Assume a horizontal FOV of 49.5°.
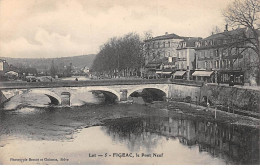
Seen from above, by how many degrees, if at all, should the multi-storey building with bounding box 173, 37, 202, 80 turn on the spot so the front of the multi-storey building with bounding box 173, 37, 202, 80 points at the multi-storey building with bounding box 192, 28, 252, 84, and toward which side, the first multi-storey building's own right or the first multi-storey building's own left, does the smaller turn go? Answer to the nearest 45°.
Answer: approximately 90° to the first multi-storey building's own left

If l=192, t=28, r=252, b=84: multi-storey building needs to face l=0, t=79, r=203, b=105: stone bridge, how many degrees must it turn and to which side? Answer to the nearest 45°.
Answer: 0° — it already faces it

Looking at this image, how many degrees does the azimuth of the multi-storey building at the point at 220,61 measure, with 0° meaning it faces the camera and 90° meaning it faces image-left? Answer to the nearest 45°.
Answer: approximately 45°

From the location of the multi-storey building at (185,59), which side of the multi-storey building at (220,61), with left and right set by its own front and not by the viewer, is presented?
right

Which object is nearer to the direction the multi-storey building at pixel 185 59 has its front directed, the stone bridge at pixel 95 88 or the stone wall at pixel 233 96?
the stone bridge

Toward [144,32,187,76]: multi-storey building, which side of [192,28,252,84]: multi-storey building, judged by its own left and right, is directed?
right

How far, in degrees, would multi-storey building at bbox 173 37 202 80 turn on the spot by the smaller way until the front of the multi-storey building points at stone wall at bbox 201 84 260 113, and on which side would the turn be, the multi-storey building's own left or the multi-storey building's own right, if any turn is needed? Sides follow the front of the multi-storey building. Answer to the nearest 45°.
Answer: approximately 45° to the multi-storey building's own left

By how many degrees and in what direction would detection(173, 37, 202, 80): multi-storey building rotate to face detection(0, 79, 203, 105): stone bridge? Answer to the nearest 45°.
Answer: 0° — it already faces it

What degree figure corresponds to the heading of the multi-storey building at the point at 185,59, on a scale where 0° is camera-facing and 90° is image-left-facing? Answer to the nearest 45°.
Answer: approximately 45°

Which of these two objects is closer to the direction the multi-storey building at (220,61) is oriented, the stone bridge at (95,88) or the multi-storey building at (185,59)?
the stone bridge
